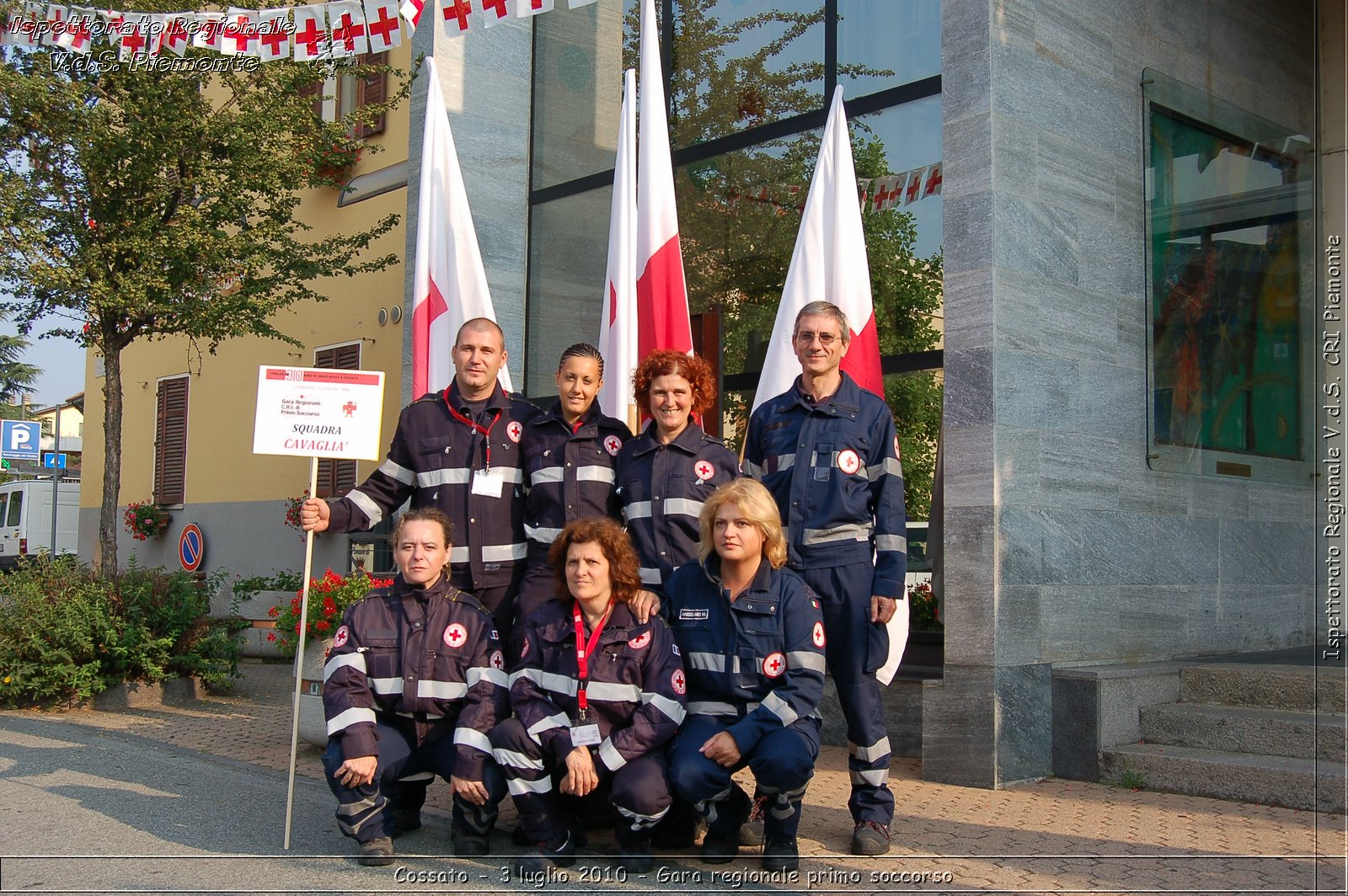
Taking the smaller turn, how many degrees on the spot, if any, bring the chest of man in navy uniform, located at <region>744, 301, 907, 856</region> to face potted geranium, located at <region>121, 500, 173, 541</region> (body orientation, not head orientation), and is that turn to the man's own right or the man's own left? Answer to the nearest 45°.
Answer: approximately 135° to the man's own right

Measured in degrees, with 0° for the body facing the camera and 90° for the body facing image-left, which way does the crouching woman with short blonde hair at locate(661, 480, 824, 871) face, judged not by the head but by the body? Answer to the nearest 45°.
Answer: approximately 45°

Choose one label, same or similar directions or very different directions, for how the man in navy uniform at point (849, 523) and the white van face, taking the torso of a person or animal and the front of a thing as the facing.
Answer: very different directions

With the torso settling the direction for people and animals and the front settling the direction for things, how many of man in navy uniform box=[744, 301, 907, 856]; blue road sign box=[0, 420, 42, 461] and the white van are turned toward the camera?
2
